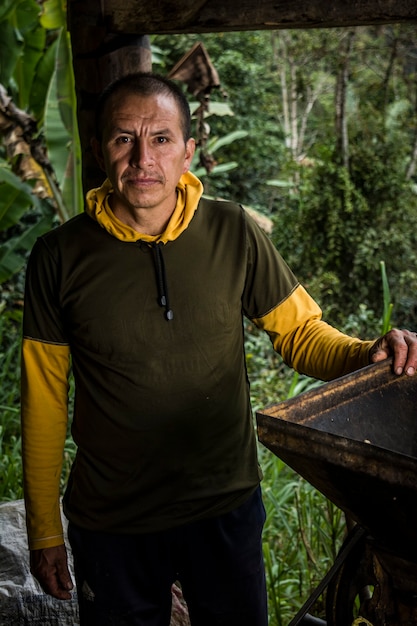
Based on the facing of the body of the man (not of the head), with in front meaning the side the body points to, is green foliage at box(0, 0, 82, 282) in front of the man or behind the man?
behind

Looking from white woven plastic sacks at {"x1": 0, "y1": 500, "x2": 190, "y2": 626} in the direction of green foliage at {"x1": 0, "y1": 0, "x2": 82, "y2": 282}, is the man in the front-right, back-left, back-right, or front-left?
back-right

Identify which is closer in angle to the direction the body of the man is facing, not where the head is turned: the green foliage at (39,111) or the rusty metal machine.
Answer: the rusty metal machine

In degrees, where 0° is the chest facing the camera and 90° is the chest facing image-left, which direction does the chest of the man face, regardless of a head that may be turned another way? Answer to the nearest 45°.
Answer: approximately 0°
